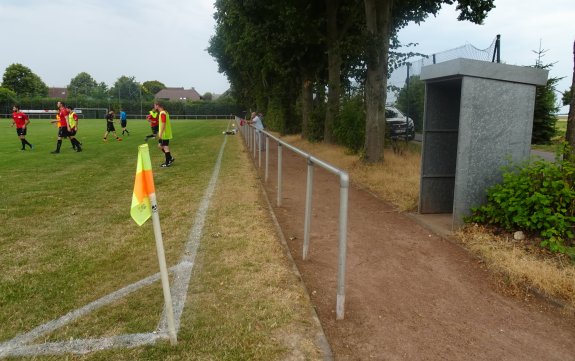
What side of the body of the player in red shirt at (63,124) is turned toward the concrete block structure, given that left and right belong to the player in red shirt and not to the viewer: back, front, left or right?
left

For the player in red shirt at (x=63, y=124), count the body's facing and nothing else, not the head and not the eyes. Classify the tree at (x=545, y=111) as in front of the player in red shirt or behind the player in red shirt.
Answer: behind

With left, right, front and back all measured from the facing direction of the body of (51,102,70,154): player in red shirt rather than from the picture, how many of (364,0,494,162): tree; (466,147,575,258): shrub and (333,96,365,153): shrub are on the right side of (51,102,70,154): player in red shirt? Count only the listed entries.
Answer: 0

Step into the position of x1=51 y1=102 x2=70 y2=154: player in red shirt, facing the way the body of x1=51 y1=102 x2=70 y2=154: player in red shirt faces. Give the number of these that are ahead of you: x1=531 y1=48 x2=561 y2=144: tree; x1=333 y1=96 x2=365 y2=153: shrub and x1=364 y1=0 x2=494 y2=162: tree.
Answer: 0

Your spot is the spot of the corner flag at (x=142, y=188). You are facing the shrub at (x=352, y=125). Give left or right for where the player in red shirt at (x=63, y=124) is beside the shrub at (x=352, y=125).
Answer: left

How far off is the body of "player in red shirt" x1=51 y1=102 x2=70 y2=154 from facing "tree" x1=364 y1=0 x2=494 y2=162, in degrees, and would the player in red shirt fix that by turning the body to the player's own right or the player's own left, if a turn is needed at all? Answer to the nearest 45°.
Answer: approximately 135° to the player's own left

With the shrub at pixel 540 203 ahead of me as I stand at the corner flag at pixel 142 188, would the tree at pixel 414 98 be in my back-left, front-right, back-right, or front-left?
front-left

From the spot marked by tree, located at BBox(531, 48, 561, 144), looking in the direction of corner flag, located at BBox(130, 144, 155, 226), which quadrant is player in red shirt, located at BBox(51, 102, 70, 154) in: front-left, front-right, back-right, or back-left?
front-right

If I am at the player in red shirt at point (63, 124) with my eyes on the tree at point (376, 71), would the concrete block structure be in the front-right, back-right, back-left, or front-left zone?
front-right

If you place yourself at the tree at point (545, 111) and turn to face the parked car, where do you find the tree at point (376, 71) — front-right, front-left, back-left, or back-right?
front-left

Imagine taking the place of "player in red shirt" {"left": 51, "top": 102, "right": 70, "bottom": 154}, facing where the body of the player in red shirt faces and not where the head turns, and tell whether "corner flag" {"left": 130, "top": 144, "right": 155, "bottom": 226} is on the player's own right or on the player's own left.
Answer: on the player's own left

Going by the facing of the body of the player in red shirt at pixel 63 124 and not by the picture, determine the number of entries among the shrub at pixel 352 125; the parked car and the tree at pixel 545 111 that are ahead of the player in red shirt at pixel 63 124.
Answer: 0

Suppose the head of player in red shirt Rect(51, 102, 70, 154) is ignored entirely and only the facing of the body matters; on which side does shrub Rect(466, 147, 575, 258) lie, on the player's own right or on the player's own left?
on the player's own left
